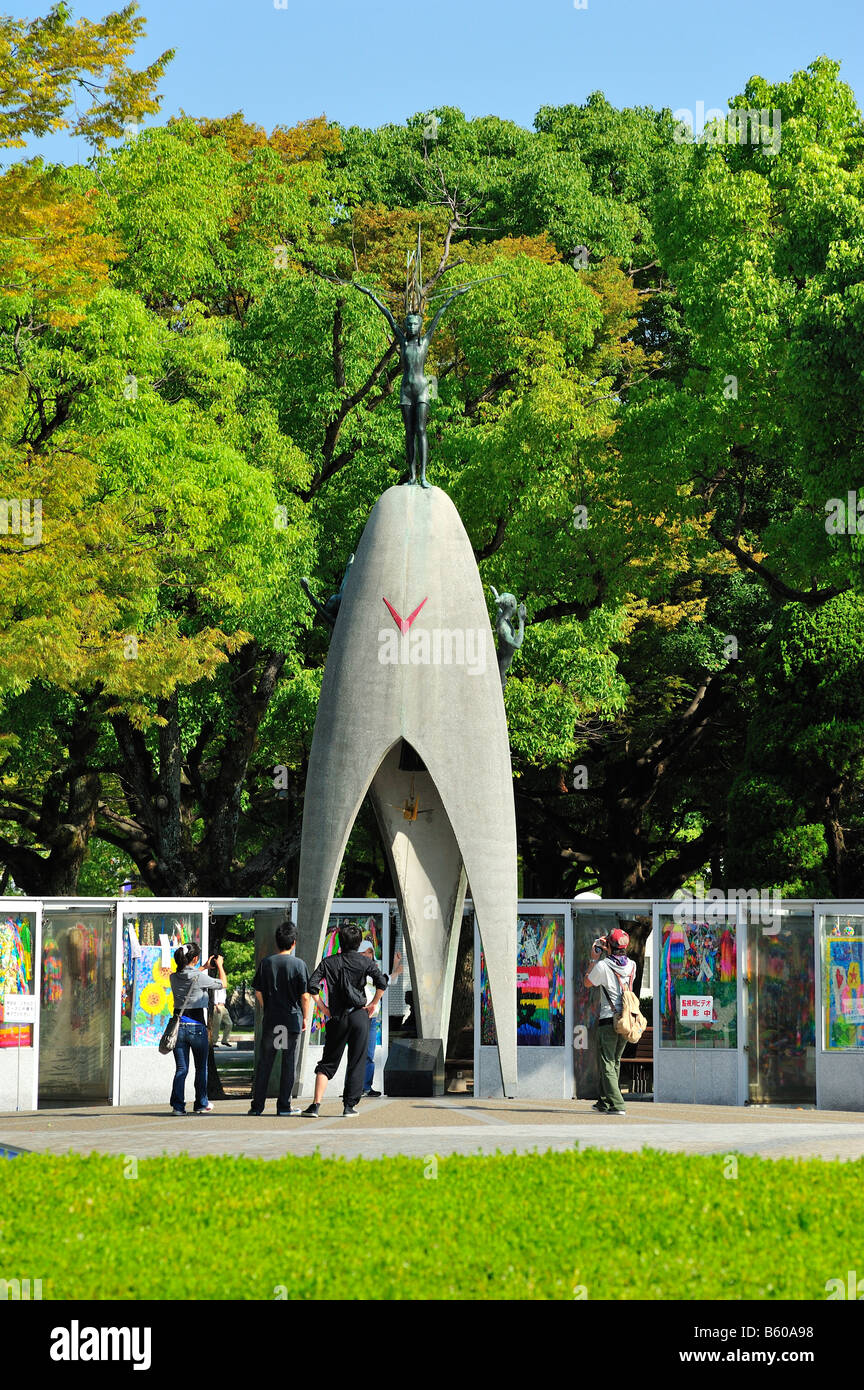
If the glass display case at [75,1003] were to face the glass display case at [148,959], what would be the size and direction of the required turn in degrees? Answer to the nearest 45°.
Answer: approximately 45° to its left

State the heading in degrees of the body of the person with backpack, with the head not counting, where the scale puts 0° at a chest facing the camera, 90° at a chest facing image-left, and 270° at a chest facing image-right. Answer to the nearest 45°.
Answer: approximately 135°

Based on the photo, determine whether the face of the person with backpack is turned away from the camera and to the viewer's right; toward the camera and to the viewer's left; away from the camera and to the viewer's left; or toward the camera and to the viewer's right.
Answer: away from the camera and to the viewer's left

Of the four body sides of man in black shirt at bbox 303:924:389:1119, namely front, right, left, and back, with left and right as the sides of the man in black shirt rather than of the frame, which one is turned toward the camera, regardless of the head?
back

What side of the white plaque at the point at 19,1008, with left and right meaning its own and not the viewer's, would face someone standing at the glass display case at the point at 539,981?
left

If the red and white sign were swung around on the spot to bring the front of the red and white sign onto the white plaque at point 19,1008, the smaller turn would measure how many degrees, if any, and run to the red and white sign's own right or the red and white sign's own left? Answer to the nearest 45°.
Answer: approximately 90° to the red and white sign's own right

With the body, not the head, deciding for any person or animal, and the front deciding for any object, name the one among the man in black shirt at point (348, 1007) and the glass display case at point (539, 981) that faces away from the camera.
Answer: the man in black shirt
